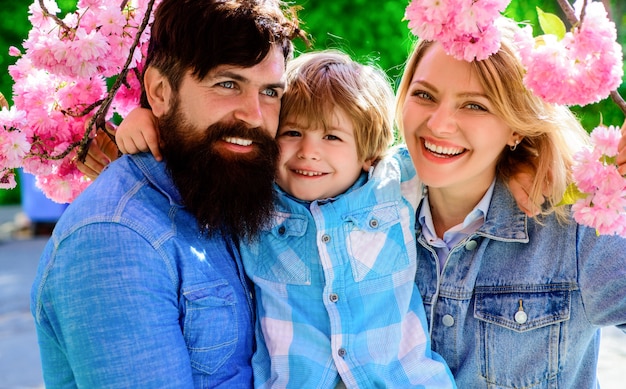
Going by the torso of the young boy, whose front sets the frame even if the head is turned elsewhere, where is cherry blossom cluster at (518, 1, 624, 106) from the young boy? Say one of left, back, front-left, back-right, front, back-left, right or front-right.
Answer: front-left

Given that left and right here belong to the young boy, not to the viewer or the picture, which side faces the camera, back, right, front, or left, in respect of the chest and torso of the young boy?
front

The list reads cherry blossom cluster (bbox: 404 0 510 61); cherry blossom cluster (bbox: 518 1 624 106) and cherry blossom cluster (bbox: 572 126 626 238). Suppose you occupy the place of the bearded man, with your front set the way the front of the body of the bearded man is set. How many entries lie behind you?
0

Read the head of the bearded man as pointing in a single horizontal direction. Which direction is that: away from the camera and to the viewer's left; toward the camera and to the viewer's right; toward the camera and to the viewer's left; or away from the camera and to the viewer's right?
toward the camera and to the viewer's right

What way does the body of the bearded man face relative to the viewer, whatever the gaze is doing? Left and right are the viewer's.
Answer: facing the viewer and to the right of the viewer

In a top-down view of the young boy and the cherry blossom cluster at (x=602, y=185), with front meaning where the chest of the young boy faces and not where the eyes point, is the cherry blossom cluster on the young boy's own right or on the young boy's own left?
on the young boy's own left

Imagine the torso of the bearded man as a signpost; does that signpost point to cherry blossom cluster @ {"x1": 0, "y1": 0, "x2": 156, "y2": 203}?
no
